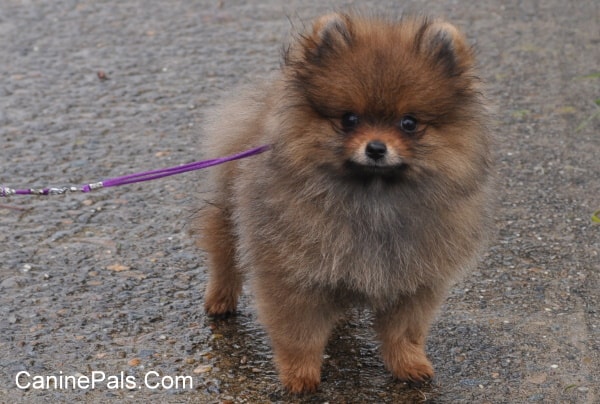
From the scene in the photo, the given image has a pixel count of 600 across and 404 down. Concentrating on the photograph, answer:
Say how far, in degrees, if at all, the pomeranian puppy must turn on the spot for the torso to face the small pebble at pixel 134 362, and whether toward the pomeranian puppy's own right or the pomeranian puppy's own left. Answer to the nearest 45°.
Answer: approximately 135° to the pomeranian puppy's own right

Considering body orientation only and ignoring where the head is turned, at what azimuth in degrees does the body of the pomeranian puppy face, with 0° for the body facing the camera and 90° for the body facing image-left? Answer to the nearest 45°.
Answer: approximately 315°
